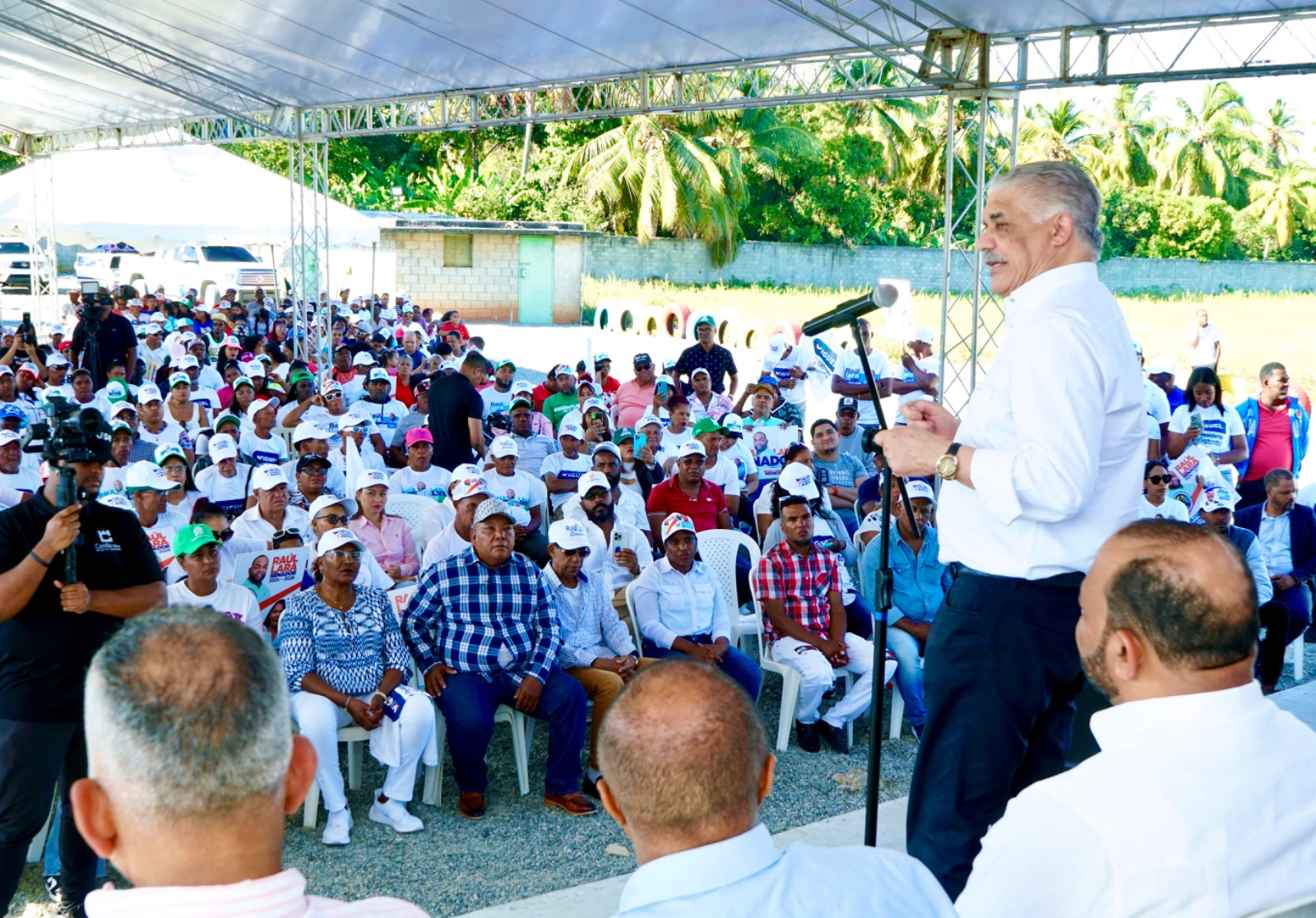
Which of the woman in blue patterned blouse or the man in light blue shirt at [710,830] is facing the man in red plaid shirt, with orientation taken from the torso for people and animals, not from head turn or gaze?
the man in light blue shirt

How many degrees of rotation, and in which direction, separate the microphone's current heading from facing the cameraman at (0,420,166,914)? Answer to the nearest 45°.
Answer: approximately 180°

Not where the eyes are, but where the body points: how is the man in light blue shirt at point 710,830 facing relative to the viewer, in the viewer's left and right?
facing away from the viewer

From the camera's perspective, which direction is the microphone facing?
to the viewer's right

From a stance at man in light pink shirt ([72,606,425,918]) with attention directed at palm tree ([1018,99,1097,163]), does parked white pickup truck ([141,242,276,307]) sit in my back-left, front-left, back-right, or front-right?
front-left

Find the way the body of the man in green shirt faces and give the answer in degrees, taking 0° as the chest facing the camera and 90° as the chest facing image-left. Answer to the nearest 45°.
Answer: approximately 315°

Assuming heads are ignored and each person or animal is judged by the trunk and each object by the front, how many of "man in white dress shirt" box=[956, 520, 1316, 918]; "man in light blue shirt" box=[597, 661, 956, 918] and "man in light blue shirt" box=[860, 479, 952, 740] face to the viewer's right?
0

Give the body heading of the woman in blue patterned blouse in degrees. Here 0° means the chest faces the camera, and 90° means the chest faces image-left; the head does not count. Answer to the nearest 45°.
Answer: approximately 0°

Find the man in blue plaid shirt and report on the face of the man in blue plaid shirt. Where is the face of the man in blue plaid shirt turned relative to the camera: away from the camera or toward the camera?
toward the camera

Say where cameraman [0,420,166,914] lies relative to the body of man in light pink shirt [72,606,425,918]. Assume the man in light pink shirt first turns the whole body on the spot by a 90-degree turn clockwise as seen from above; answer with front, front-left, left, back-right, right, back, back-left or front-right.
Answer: left

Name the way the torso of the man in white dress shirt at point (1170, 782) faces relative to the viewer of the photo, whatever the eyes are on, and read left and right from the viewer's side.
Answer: facing away from the viewer and to the left of the viewer

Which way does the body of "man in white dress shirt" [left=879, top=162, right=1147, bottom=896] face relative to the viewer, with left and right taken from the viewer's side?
facing to the left of the viewer

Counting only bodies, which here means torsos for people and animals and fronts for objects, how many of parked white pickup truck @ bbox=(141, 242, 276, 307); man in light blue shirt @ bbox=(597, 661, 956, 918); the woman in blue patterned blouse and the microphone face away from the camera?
1

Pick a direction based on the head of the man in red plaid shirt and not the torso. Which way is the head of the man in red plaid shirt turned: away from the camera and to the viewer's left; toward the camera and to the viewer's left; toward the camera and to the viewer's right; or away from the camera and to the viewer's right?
toward the camera and to the viewer's right

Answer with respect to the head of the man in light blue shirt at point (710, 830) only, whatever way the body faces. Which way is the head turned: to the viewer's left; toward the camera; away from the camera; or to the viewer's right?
away from the camera

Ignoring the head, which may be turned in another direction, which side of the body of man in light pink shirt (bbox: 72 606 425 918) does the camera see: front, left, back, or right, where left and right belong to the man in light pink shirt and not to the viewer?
back

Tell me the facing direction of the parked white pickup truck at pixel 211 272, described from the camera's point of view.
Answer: facing the viewer and to the right of the viewer

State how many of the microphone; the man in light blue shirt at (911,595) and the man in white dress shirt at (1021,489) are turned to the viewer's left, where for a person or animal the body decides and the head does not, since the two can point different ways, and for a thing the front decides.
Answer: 1
